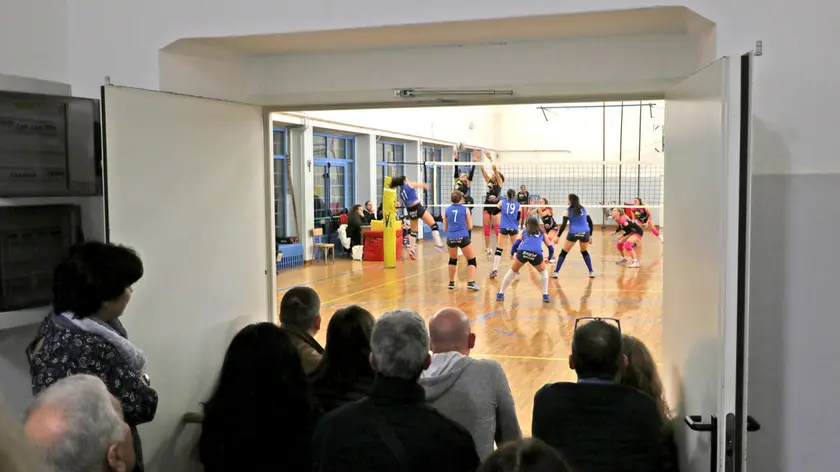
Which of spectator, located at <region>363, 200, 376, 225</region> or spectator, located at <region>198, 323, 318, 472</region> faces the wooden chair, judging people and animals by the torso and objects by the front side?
spectator, located at <region>198, 323, 318, 472</region>

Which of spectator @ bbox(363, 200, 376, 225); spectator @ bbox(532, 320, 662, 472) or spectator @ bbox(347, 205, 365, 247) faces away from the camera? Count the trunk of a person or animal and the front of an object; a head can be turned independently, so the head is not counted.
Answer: spectator @ bbox(532, 320, 662, 472)

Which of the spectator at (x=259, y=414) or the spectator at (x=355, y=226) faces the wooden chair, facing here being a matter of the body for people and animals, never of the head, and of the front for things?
the spectator at (x=259, y=414)

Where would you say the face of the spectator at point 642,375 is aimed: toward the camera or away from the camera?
away from the camera

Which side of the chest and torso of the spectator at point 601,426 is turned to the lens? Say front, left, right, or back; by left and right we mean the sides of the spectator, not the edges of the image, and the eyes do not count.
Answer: back

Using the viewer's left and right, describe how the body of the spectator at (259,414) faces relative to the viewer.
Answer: facing away from the viewer

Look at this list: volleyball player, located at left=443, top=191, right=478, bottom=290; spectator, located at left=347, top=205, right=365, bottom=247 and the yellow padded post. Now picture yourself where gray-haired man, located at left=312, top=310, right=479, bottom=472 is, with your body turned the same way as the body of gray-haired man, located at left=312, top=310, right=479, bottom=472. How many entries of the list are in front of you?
3

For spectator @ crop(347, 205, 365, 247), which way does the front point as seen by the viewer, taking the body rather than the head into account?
to the viewer's right

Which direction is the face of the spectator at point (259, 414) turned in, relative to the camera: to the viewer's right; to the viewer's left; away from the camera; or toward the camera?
away from the camera

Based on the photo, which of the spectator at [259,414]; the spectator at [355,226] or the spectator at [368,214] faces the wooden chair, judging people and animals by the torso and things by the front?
the spectator at [259,414]

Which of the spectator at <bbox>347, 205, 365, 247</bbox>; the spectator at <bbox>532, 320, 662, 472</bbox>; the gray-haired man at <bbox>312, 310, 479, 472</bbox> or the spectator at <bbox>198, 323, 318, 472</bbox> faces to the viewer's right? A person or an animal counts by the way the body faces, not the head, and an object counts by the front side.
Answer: the spectator at <bbox>347, 205, 365, 247</bbox>

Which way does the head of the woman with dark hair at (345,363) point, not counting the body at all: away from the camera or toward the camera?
away from the camera

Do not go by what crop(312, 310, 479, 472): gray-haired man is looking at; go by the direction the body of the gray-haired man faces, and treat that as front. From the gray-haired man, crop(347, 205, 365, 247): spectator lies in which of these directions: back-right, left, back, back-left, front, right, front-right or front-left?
front

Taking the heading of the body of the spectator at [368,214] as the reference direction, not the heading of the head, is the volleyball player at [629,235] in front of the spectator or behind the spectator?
in front

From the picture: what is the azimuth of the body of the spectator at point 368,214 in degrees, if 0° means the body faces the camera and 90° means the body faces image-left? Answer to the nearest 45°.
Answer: approximately 315°

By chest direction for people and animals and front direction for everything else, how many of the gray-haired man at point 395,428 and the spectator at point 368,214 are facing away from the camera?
1

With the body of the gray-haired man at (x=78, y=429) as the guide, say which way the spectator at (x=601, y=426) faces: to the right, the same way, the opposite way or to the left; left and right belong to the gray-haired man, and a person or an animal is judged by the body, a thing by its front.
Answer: the same way

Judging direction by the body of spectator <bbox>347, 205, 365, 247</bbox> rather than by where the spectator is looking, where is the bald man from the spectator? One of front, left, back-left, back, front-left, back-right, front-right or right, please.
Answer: right

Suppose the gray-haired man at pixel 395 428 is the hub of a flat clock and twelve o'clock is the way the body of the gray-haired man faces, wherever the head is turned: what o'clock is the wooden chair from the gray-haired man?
The wooden chair is roughly at 12 o'clock from the gray-haired man.

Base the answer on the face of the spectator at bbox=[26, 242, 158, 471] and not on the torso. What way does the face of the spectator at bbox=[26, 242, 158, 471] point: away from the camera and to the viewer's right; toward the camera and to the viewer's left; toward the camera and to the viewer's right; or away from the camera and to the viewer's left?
away from the camera and to the viewer's right

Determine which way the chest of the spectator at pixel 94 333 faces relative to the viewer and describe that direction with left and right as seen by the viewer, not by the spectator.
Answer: facing away from the viewer and to the right of the viewer

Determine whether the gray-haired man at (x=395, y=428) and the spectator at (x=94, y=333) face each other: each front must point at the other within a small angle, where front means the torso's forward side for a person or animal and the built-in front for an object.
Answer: no

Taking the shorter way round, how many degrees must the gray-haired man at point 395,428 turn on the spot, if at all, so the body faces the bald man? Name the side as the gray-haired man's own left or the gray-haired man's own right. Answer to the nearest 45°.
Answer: approximately 45° to the gray-haired man's own right
